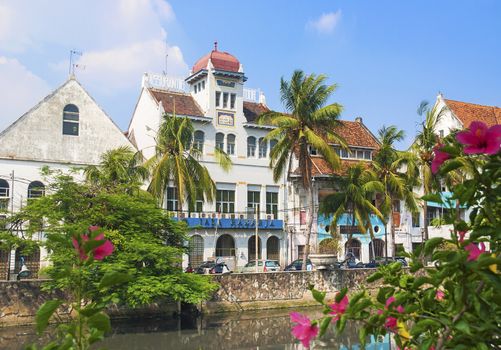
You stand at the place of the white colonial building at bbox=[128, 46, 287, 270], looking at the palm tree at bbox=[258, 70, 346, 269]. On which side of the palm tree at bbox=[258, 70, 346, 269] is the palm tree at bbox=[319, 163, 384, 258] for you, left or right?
left

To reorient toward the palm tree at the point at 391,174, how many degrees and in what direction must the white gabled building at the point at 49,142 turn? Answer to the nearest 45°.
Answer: approximately 90° to its left

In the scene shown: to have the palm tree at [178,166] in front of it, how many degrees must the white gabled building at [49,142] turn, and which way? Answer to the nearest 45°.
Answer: approximately 45° to its left

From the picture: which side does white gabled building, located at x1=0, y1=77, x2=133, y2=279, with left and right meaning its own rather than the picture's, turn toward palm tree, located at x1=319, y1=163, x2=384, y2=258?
left

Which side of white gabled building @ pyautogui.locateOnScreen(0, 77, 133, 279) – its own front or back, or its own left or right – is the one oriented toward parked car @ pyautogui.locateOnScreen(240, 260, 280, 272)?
left

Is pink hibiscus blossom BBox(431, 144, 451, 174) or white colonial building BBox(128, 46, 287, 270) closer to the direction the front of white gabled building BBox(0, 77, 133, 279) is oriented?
the pink hibiscus blossom

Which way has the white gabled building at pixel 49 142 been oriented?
toward the camera

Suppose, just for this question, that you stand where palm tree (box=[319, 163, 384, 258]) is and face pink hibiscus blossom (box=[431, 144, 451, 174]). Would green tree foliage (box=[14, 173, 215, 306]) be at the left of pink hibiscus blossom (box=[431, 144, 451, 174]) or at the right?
right

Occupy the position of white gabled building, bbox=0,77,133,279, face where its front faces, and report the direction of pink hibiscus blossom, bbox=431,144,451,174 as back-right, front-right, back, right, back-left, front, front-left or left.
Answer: front

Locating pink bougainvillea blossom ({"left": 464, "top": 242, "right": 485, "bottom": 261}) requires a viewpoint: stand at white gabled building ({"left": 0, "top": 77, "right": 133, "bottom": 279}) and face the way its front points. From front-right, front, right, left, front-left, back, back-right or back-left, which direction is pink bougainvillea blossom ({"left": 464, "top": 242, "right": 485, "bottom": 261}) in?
front

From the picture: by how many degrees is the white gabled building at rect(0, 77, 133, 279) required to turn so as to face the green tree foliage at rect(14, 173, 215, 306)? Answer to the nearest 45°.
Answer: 0° — it already faces it

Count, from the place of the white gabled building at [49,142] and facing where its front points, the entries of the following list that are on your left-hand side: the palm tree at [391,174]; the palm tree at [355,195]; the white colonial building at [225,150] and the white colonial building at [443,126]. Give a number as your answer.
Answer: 4

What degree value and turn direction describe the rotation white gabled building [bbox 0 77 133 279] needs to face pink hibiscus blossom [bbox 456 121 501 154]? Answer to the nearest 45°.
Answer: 0° — it already faces it

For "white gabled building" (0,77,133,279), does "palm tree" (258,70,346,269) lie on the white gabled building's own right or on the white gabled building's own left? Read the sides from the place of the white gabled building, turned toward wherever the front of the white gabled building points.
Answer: on the white gabled building's own left
